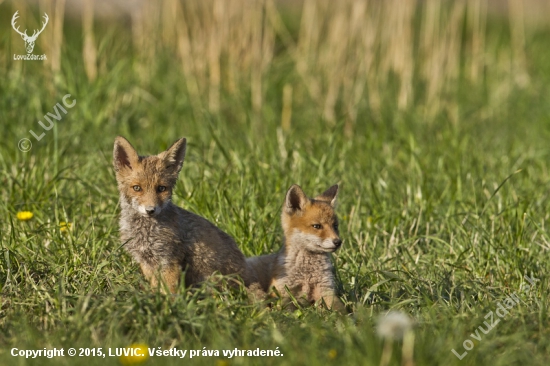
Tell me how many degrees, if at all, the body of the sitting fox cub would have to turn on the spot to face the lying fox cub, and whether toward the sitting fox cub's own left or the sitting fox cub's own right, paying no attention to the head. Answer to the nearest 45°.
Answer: approximately 135° to the sitting fox cub's own left

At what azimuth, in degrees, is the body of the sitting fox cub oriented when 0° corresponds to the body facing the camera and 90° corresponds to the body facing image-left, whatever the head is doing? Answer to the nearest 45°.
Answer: approximately 45°

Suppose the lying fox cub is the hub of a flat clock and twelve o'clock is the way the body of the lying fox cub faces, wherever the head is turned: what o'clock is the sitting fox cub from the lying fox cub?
The sitting fox cub is roughly at 4 o'clock from the lying fox cub.

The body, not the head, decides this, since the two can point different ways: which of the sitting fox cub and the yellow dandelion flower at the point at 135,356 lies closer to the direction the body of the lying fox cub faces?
the yellow dandelion flower

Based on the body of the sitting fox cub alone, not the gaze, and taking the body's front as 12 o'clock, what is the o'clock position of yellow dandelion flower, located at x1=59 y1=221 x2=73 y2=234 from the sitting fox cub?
The yellow dandelion flower is roughly at 3 o'clock from the sitting fox cub.

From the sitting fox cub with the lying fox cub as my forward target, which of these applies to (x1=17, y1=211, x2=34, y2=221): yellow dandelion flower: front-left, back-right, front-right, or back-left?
back-left

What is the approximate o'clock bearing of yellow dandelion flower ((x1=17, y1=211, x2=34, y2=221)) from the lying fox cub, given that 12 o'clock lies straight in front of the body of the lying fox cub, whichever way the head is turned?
The yellow dandelion flower is roughly at 5 o'clock from the lying fox cub.

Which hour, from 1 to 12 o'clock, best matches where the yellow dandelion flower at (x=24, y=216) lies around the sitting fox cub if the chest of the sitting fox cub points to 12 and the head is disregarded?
The yellow dandelion flower is roughly at 3 o'clock from the sitting fox cub.

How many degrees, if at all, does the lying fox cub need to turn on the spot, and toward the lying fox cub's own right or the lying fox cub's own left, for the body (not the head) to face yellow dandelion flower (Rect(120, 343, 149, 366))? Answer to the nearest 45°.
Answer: approximately 90° to the lying fox cub's own right

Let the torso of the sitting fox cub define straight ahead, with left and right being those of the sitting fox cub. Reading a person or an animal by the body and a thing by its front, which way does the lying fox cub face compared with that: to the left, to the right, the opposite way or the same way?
to the left

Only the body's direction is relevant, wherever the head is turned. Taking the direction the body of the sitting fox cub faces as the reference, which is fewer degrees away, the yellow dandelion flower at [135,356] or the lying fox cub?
the yellow dandelion flower
